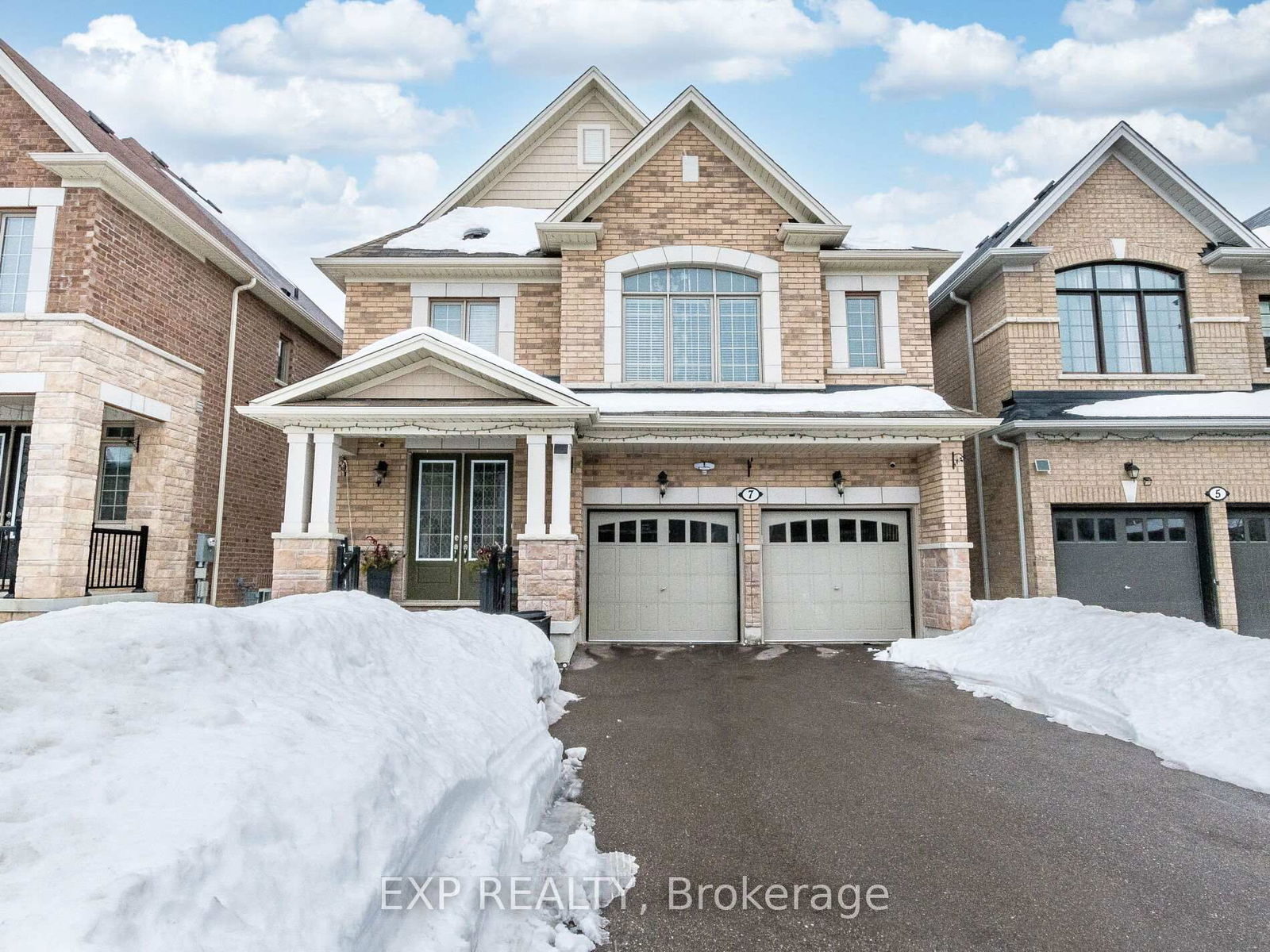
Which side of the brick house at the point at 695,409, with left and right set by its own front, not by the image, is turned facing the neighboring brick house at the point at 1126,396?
left

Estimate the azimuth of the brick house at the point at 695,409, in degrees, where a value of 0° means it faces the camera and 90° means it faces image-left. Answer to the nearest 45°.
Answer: approximately 0°

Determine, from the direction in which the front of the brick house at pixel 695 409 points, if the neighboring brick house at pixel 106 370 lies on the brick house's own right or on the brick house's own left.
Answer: on the brick house's own right
